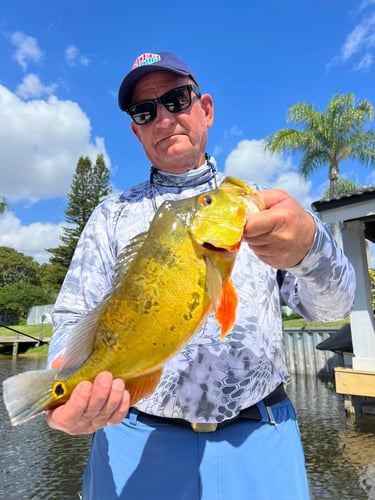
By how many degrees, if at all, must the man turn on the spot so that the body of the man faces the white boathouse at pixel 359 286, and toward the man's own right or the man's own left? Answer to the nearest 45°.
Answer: approximately 135° to the man's own left

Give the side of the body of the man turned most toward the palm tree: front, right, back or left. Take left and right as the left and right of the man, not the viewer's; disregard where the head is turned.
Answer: back

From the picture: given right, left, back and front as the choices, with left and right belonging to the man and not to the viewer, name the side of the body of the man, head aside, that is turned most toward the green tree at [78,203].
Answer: back

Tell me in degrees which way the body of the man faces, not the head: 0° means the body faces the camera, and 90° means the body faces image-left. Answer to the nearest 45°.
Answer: approximately 0°

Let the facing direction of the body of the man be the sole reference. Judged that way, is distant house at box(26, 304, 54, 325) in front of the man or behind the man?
behind

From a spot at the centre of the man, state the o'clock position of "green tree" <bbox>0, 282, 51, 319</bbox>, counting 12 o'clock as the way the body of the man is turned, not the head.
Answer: The green tree is roughly at 5 o'clock from the man.
